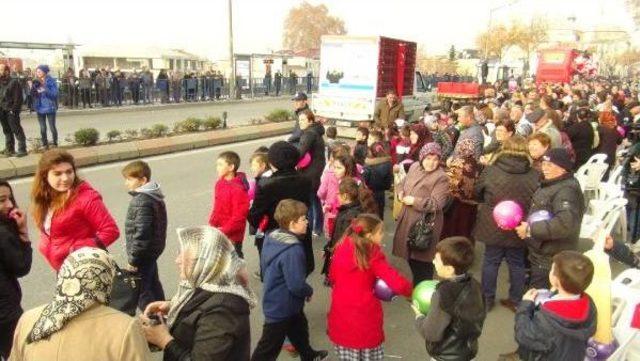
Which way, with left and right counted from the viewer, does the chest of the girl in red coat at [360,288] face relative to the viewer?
facing away from the viewer and to the right of the viewer

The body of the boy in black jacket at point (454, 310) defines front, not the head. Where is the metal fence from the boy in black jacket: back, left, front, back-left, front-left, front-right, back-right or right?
front

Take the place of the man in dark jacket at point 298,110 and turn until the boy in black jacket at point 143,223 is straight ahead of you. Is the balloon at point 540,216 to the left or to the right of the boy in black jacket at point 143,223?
left

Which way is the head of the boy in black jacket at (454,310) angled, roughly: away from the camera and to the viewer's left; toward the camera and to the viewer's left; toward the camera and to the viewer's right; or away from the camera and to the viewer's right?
away from the camera and to the viewer's left

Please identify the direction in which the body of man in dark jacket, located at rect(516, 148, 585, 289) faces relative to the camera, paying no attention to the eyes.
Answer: to the viewer's left

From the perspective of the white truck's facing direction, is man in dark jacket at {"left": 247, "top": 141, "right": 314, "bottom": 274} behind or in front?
behind

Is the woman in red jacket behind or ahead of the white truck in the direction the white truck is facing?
behind

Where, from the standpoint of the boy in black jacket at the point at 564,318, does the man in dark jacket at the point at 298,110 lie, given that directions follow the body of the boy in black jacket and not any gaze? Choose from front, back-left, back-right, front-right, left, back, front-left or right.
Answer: front

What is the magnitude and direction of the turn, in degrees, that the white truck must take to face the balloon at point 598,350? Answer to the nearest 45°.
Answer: approximately 135° to its right

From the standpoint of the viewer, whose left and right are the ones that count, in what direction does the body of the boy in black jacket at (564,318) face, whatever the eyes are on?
facing away from the viewer and to the left of the viewer

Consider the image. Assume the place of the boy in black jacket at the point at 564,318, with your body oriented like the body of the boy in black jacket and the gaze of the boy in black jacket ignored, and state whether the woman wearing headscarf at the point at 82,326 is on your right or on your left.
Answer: on your left

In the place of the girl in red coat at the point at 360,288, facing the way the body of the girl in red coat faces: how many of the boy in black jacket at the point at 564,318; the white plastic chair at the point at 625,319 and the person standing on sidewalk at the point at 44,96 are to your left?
1

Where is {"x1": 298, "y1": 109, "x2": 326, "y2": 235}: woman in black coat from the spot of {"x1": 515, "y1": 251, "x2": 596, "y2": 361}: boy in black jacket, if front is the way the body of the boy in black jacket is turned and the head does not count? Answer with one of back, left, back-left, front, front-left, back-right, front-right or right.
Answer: front
